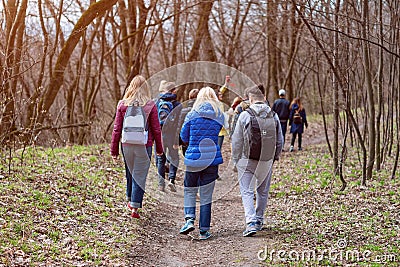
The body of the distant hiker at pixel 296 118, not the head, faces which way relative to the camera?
away from the camera

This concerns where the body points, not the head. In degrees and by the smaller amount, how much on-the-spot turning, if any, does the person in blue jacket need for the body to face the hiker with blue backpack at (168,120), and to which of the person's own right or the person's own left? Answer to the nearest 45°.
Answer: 0° — they already face them

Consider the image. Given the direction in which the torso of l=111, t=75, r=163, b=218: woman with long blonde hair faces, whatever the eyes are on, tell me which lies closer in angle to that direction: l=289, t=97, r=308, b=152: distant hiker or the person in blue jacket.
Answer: the distant hiker

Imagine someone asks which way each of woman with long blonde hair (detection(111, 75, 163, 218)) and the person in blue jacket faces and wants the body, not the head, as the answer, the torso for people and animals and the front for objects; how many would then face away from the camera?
2

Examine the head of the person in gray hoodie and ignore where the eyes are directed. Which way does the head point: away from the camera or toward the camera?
away from the camera

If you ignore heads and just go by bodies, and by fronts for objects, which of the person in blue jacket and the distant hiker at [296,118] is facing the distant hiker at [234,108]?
the person in blue jacket

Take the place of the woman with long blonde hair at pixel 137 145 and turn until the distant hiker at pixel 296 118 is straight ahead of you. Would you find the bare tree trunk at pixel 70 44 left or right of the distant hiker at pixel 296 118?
left

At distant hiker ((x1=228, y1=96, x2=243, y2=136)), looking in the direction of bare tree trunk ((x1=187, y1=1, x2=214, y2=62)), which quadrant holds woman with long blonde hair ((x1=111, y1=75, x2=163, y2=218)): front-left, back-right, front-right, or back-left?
back-left

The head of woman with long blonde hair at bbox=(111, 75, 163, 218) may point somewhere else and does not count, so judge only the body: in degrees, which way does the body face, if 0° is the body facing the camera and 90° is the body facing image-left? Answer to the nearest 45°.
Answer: approximately 180°

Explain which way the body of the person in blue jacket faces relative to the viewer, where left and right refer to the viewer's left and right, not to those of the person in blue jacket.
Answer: facing away from the viewer

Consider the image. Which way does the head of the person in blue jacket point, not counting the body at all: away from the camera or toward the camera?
away from the camera

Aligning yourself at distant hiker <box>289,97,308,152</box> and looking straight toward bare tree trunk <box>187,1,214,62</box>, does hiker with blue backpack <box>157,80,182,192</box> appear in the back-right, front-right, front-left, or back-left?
back-left
